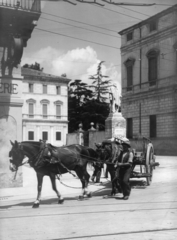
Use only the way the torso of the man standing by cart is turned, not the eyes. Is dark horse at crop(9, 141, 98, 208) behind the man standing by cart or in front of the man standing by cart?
in front

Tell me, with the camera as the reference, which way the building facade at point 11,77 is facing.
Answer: facing the viewer and to the right of the viewer

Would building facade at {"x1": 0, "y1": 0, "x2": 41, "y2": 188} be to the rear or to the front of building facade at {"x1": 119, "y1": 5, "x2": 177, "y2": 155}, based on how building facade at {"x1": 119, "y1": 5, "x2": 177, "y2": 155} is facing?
to the front

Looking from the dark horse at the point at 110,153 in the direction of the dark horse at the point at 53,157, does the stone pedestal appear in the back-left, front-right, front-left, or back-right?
back-right

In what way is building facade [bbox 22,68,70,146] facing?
toward the camera

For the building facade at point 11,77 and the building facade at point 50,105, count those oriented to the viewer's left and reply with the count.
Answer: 0

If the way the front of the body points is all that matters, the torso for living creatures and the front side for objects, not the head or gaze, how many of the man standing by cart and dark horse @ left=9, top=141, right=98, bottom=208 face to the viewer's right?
0

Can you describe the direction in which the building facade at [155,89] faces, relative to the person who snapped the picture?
facing the viewer and to the left of the viewer

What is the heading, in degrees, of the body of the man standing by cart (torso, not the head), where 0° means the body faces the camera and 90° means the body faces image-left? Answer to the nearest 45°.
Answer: approximately 45°

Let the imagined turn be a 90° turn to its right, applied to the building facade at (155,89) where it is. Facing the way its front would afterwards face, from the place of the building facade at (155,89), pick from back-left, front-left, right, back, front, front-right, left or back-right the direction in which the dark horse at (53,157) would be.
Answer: back-left

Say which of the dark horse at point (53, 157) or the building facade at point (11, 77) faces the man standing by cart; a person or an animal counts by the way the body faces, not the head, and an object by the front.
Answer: the building facade
